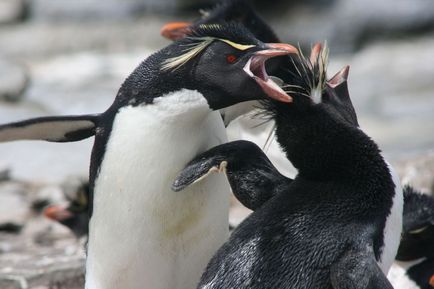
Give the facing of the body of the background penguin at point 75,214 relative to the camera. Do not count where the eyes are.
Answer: to the viewer's left

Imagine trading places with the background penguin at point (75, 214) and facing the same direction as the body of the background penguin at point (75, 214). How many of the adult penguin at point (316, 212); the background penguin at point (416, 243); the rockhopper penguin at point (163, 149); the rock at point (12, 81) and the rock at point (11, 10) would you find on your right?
2

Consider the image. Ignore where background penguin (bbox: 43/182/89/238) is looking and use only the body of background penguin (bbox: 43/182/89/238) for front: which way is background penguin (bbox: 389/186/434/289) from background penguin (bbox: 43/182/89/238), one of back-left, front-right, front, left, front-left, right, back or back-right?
back-left

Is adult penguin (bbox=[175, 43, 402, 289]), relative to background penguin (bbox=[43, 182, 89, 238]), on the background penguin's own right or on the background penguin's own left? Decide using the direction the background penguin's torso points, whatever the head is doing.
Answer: on the background penguin's own left

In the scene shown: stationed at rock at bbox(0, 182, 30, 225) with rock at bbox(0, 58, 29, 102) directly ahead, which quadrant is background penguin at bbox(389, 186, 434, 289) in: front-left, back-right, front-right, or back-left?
back-right

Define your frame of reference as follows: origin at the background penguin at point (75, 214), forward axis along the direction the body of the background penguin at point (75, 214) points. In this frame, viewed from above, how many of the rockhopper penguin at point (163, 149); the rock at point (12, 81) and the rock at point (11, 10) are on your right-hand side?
2
